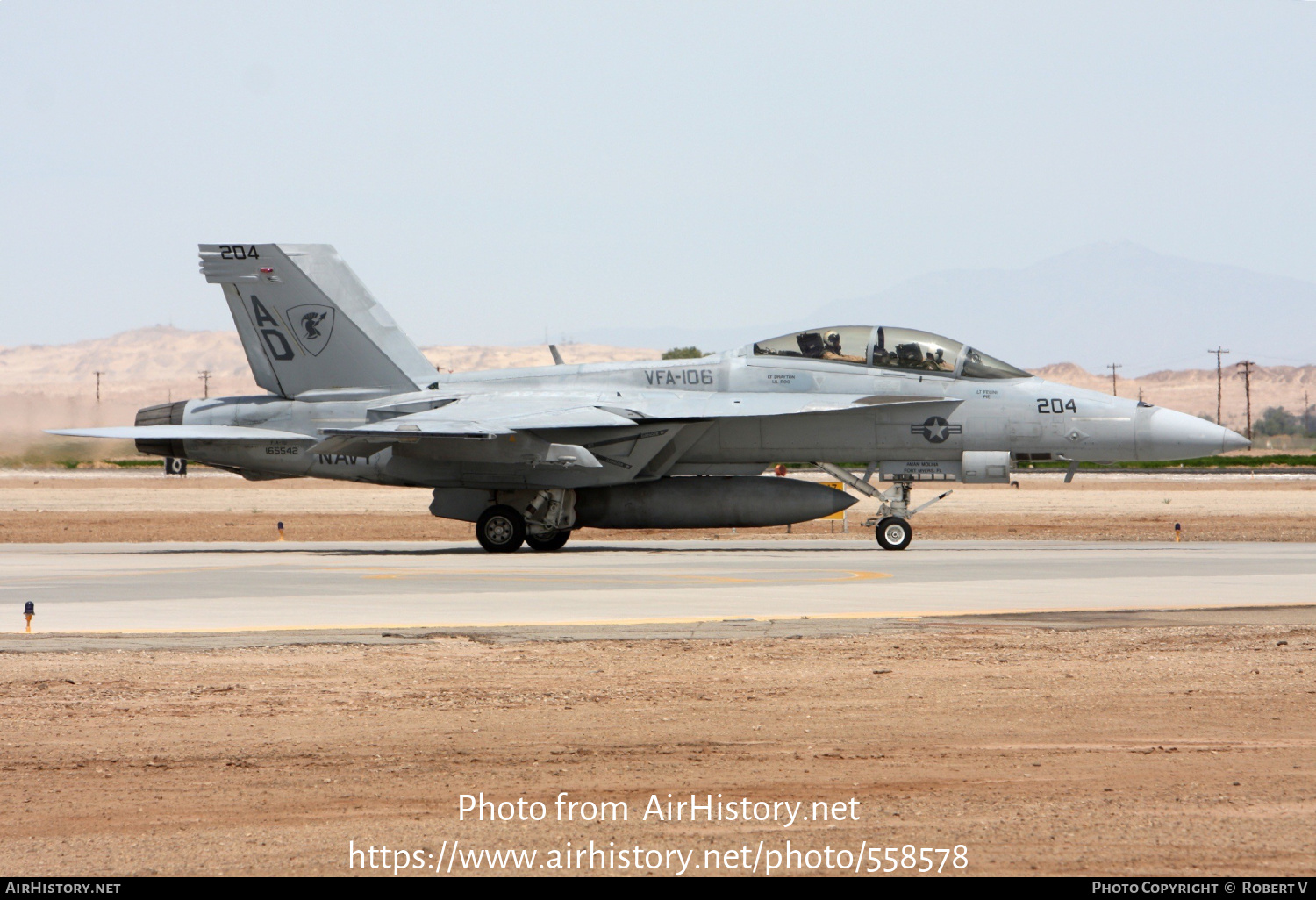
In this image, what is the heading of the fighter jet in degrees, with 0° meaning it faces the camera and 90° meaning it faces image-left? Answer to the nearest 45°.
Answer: approximately 270°
